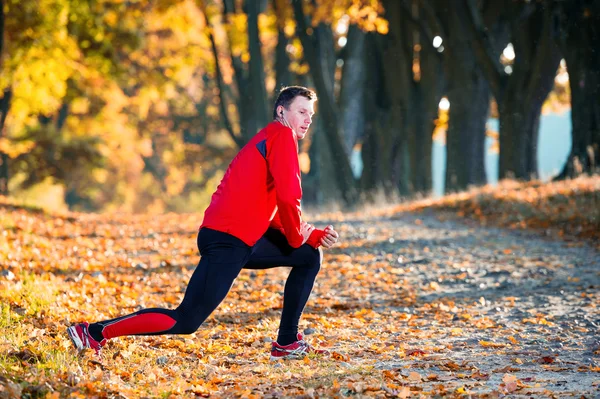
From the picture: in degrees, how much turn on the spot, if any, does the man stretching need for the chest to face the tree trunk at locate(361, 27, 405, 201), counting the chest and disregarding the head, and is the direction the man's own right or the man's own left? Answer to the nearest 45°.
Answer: approximately 90° to the man's own left

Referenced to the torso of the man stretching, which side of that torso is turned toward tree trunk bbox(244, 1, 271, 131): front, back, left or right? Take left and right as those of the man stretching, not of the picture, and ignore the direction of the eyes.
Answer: left

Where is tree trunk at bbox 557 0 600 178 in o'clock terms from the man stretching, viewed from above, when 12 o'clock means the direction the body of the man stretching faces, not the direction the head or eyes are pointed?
The tree trunk is roughly at 10 o'clock from the man stretching.

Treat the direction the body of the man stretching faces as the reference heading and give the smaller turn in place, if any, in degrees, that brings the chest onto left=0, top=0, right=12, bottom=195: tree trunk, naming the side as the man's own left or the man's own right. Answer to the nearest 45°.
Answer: approximately 90° to the man's own left

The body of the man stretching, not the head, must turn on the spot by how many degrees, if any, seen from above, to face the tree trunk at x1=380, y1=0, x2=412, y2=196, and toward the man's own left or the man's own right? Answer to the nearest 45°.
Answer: approximately 90° to the man's own left

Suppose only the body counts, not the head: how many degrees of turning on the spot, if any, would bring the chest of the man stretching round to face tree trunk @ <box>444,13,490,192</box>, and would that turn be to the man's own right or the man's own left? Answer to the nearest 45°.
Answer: approximately 90° to the man's own left

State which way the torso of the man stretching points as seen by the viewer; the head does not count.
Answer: to the viewer's right
